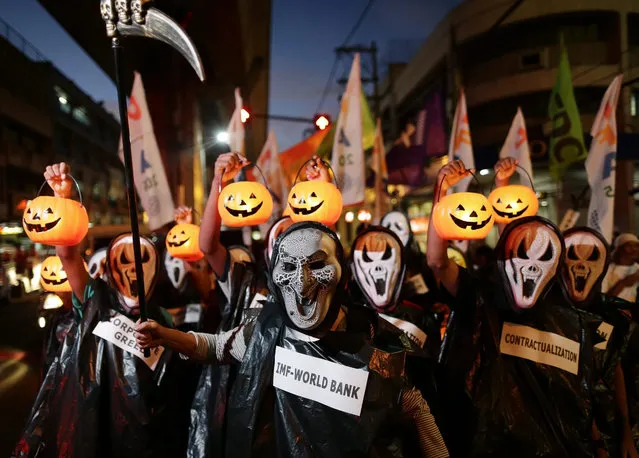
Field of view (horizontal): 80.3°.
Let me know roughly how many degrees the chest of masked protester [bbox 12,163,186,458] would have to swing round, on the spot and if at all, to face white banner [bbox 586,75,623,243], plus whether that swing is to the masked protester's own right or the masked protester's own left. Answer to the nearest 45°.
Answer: approximately 90° to the masked protester's own left

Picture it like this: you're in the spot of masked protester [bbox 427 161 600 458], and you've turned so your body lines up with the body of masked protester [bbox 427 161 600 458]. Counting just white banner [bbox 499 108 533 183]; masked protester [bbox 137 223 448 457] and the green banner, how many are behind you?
2

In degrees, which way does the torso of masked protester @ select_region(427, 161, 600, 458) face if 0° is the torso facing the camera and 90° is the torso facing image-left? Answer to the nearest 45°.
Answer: approximately 0°

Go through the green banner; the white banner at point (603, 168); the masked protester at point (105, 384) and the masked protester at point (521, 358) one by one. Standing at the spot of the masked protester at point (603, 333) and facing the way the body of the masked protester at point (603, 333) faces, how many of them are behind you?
2

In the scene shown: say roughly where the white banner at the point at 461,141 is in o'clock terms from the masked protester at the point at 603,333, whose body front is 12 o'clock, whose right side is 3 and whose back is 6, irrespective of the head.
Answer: The white banner is roughly at 5 o'clock from the masked protester.

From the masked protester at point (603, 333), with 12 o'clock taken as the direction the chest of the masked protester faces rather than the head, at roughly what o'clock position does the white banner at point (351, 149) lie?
The white banner is roughly at 4 o'clock from the masked protester.

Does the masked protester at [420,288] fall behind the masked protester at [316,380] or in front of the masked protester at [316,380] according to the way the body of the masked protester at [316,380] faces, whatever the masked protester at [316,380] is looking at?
behind

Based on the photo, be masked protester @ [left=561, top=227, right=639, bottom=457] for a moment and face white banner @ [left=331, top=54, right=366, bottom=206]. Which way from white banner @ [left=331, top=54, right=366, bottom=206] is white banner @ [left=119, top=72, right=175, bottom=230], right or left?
left

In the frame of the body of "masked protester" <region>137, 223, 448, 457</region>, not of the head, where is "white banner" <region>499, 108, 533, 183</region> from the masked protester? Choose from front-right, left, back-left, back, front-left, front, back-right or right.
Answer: back-left
